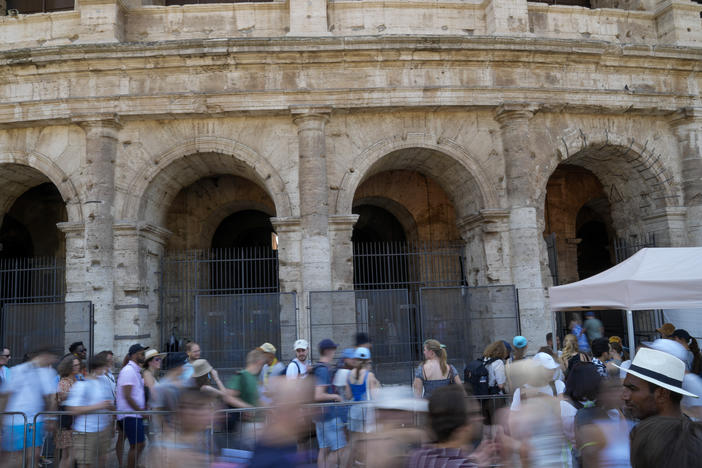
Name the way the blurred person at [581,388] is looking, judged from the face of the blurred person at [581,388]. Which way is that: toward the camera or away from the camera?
away from the camera

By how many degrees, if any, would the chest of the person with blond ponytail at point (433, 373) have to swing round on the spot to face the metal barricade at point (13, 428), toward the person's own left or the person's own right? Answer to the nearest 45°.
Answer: approximately 135° to the person's own left
